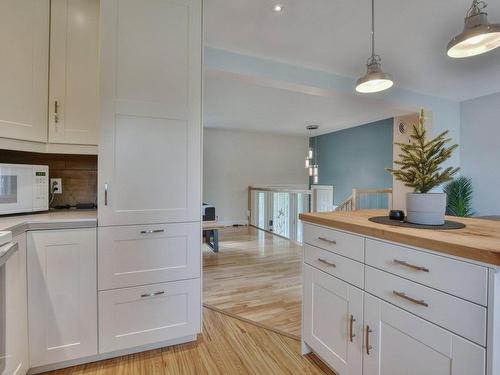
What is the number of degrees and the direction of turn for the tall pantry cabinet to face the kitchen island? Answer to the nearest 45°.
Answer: approximately 45° to its left

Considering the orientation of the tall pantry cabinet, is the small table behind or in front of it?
behind

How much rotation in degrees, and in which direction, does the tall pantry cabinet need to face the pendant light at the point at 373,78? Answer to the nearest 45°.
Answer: approximately 90° to its left

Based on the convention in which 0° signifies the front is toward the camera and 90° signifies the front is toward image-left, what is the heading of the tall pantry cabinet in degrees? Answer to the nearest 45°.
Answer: approximately 0°

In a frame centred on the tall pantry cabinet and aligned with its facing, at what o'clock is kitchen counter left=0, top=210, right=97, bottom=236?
The kitchen counter is roughly at 3 o'clock from the tall pantry cabinet.

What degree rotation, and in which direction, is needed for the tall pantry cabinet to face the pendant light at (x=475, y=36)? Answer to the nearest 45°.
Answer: approximately 45° to its left

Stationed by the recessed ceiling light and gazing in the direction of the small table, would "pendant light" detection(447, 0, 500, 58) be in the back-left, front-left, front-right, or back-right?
back-right
